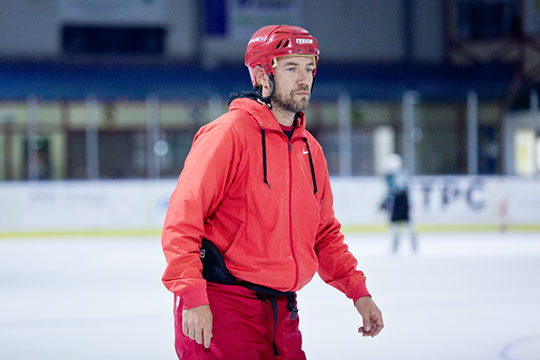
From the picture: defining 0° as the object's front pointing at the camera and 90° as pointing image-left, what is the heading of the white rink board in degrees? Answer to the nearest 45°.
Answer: approximately 0°

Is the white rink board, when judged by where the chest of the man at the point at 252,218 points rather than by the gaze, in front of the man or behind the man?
behind

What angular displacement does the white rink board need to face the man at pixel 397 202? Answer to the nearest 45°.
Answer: approximately 45° to its left

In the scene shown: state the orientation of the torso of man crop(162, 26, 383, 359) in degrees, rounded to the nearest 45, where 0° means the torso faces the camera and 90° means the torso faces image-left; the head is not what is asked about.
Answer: approximately 315°

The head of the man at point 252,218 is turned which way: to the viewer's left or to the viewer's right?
to the viewer's right
